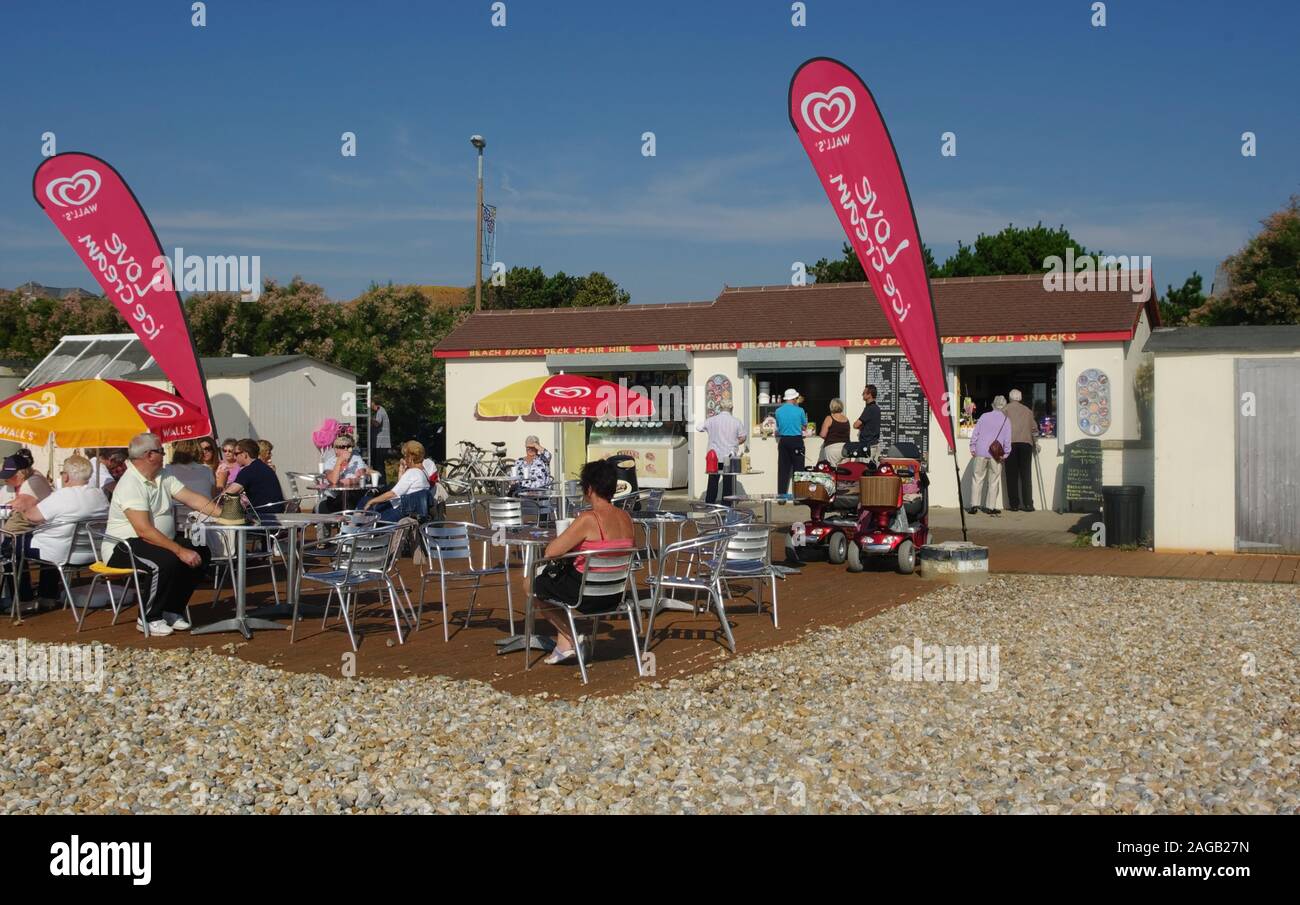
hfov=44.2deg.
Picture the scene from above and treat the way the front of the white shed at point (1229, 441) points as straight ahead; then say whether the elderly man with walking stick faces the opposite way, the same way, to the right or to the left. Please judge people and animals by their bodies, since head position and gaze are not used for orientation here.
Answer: the opposite way

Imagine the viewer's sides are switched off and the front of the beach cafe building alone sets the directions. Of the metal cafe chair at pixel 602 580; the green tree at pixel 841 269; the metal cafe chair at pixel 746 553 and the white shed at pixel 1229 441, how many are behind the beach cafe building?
1

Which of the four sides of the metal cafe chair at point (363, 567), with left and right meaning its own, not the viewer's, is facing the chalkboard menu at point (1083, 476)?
back

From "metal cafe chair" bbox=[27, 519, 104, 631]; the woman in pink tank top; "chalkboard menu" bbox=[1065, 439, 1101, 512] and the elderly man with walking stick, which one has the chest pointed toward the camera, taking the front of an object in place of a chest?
the chalkboard menu

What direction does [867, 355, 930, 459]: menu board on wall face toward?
toward the camera

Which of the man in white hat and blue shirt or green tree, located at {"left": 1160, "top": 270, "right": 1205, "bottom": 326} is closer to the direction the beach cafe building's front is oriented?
the man in white hat and blue shirt

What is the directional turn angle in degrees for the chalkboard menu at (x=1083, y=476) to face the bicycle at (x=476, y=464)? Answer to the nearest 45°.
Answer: approximately 90° to its right

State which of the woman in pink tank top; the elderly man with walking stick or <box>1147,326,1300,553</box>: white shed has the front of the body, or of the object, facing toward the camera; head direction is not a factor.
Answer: the white shed

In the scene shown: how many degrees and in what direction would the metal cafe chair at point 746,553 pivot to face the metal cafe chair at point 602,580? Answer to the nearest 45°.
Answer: approximately 45° to its right

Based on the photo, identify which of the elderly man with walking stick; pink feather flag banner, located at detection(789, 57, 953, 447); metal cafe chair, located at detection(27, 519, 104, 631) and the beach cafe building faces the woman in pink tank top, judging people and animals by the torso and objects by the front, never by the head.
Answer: the beach cafe building

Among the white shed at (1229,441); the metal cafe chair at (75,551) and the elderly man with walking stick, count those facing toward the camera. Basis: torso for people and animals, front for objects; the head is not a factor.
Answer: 1

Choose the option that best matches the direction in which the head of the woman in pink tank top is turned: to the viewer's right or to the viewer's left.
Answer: to the viewer's left

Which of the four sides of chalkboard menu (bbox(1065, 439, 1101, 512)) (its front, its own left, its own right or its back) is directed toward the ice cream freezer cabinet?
right

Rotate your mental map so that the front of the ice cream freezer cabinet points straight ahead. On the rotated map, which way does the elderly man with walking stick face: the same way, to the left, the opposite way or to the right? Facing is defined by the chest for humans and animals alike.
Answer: the opposite way

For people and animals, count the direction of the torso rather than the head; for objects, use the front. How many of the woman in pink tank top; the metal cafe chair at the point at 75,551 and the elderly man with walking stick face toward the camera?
0

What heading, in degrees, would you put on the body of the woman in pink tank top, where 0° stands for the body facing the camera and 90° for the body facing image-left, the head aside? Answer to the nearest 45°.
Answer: approximately 135°
